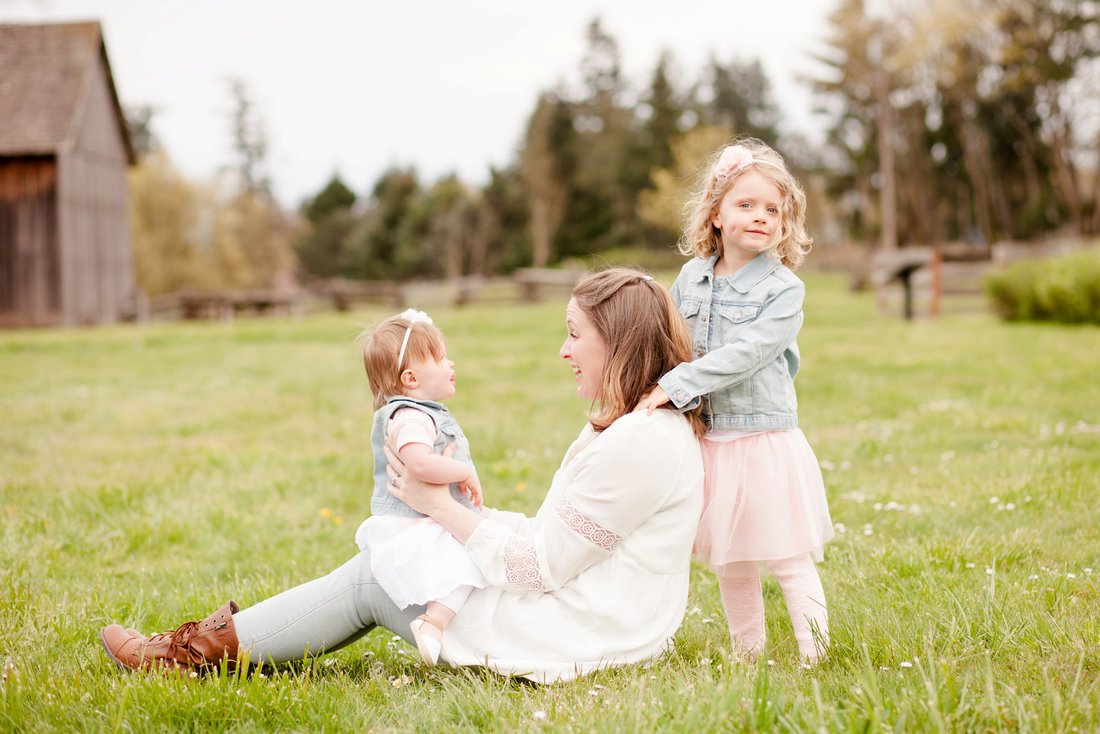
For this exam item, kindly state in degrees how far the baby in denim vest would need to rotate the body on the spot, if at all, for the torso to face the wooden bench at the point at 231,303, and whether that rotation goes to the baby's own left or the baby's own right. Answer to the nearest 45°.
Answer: approximately 90° to the baby's own left

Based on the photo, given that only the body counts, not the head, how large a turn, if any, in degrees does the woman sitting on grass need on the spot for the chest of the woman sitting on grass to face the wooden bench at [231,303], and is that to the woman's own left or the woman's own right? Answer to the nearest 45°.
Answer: approximately 90° to the woman's own right

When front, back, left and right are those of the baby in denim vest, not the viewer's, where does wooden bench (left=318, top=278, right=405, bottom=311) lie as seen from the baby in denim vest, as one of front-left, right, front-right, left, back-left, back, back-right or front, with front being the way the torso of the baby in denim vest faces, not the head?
left

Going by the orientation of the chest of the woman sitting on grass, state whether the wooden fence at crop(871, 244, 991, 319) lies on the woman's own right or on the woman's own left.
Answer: on the woman's own right

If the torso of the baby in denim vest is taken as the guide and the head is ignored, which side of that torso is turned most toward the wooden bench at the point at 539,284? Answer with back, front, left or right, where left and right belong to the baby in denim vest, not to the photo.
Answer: left

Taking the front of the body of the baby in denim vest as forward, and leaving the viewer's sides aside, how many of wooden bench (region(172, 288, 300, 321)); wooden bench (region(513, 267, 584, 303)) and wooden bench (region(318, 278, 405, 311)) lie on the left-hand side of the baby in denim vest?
3

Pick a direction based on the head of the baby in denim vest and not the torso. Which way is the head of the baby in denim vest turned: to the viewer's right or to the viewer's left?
to the viewer's right

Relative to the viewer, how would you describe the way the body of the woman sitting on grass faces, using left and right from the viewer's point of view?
facing to the left of the viewer

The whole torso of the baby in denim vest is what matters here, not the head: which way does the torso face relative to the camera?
to the viewer's right
